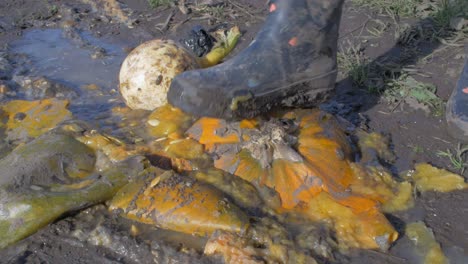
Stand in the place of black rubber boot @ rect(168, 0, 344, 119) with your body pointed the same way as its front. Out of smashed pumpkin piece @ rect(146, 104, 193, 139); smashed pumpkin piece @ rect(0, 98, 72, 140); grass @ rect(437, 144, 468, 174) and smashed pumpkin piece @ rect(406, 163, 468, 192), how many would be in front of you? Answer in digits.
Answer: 2

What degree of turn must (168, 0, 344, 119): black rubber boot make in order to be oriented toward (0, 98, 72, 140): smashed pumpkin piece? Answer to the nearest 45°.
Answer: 0° — it already faces it

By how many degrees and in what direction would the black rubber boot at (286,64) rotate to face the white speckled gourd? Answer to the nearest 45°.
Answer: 0° — it already faces it

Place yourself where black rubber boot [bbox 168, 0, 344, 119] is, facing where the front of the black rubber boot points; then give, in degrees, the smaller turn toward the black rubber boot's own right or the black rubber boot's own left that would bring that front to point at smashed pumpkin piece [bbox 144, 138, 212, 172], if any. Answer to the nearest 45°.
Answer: approximately 45° to the black rubber boot's own left

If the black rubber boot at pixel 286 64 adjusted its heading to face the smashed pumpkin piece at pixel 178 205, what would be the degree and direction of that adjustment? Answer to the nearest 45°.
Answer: approximately 45° to its left

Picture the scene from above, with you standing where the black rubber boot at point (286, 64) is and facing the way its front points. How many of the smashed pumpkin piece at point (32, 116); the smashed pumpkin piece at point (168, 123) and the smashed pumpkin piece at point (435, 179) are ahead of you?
2

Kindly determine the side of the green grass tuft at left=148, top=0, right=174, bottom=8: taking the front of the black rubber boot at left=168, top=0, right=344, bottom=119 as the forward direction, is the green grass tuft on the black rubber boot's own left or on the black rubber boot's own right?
on the black rubber boot's own right

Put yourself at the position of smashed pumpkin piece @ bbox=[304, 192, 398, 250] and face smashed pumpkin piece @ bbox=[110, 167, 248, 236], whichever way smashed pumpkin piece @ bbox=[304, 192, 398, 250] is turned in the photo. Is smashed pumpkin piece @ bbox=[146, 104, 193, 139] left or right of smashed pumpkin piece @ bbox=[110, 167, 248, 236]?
right

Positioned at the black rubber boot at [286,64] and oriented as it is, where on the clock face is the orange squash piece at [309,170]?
The orange squash piece is roughly at 9 o'clock from the black rubber boot.

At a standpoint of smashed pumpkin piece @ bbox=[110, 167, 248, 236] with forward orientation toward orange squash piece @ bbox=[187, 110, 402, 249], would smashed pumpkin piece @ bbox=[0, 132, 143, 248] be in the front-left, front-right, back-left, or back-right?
back-left

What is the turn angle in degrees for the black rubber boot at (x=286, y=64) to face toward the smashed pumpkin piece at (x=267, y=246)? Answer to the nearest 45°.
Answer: approximately 90° to its left

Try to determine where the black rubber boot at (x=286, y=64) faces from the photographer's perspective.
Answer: facing to the left of the viewer
